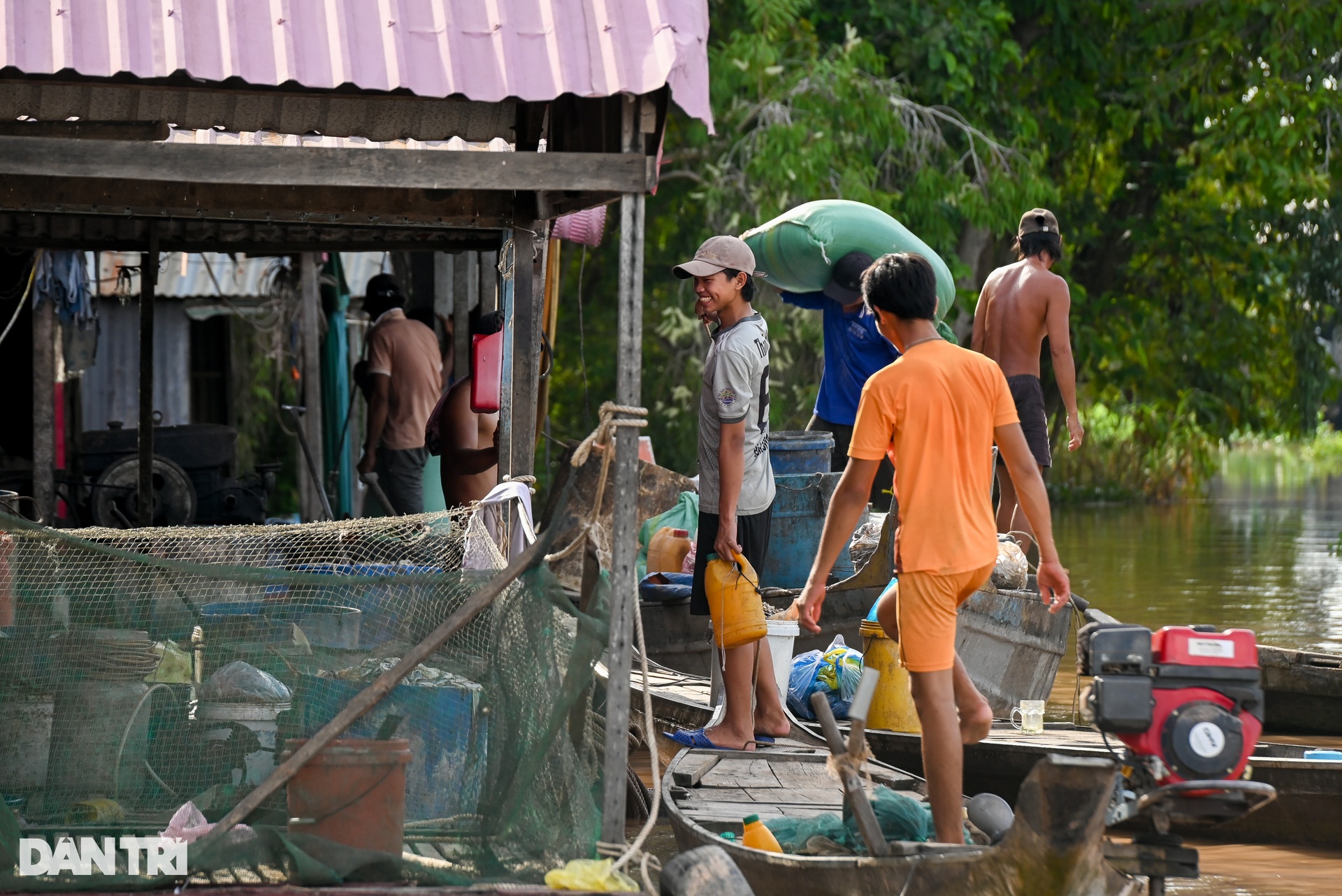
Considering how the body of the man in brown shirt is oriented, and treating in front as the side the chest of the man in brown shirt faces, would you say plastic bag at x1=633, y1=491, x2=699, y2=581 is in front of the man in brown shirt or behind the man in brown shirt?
behind

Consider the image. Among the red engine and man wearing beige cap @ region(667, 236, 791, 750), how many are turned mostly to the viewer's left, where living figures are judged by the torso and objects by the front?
1

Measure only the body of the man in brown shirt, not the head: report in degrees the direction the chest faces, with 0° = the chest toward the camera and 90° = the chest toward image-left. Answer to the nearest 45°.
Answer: approximately 135°

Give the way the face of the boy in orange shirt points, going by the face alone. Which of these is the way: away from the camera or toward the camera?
away from the camera

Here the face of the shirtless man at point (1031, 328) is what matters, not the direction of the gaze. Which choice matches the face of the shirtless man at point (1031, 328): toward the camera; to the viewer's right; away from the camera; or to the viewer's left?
away from the camera
